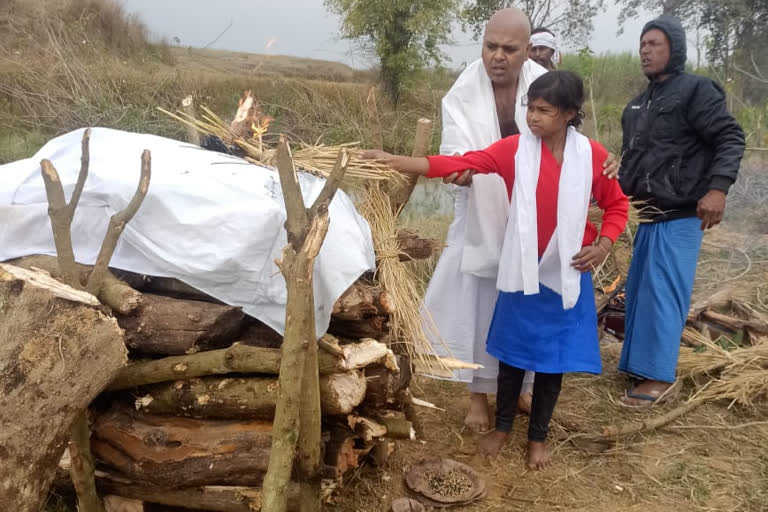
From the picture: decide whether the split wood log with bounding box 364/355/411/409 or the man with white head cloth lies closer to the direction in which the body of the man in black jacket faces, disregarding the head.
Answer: the split wood log

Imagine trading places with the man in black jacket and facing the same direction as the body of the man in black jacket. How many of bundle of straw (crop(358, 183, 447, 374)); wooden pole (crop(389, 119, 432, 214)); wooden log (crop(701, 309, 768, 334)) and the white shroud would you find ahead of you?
3

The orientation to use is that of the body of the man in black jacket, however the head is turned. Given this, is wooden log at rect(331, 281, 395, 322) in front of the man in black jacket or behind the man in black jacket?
in front

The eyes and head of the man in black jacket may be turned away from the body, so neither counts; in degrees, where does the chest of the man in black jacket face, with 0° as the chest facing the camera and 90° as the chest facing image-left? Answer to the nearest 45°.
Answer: approximately 45°

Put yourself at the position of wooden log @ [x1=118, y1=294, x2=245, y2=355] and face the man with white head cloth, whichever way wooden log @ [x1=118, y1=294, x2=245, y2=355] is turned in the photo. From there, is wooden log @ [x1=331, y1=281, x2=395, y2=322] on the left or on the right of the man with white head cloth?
right

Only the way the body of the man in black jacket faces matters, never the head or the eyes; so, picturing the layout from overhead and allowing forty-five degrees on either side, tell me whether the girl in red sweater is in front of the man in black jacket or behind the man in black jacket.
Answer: in front

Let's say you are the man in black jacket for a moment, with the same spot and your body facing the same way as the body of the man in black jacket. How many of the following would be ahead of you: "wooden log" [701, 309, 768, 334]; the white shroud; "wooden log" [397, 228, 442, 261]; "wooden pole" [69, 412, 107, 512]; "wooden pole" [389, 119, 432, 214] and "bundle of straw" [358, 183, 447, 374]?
5

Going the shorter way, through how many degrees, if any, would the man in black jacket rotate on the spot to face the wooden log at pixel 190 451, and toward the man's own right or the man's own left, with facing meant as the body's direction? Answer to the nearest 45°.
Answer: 0° — they already face it

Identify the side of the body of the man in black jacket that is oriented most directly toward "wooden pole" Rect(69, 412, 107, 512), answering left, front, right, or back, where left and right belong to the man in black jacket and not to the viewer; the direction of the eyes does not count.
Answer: front

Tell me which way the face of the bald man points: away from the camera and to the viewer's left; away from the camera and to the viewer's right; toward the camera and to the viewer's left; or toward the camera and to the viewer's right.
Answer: toward the camera and to the viewer's left

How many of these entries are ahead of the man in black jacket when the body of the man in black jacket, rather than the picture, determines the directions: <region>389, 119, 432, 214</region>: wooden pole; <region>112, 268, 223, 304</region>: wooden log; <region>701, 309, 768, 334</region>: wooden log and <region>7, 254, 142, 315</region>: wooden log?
3

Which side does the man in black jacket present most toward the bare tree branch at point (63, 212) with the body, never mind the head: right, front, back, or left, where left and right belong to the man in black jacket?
front
